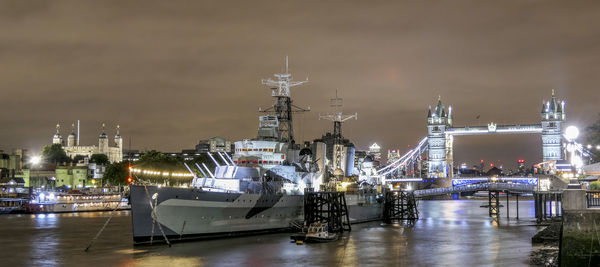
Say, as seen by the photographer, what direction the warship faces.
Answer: facing the viewer and to the left of the viewer
